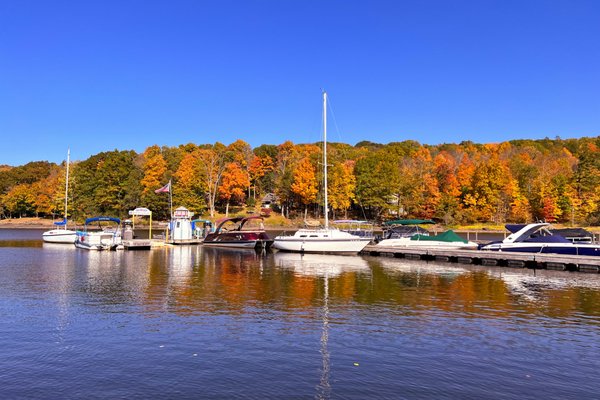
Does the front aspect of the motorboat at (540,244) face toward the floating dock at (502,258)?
no
